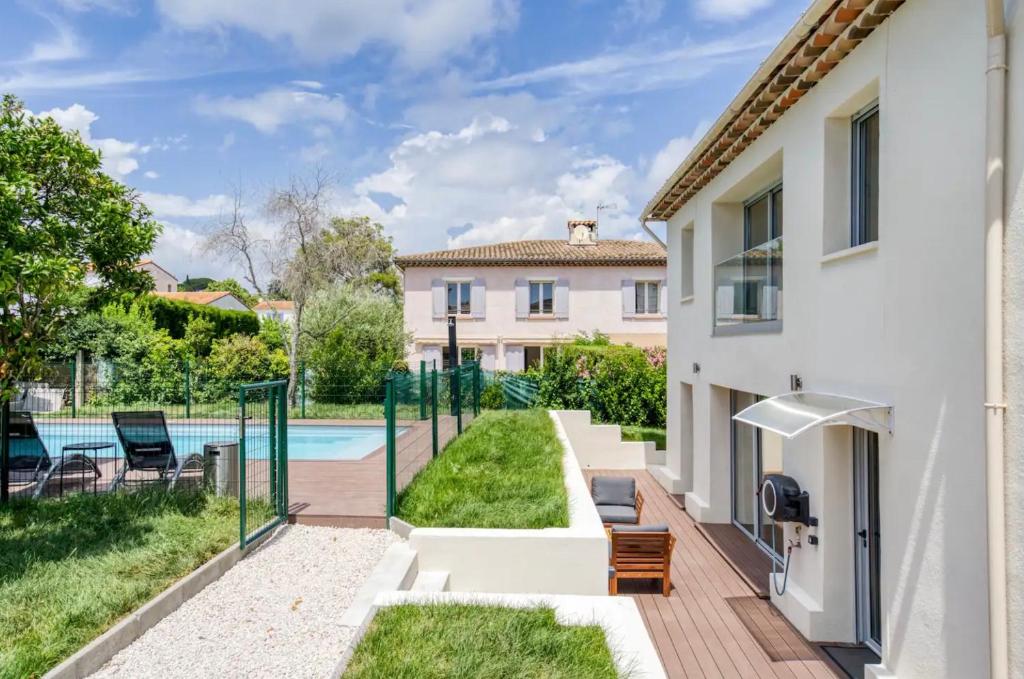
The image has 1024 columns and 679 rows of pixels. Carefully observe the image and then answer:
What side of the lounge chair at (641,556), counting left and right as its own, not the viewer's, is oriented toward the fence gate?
left

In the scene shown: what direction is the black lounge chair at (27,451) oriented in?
to the viewer's right

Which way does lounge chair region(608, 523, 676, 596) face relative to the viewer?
away from the camera

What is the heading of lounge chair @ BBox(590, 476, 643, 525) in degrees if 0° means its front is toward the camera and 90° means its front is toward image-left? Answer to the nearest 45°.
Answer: approximately 0°

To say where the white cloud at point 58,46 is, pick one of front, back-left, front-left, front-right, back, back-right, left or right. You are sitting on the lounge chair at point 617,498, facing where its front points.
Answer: right

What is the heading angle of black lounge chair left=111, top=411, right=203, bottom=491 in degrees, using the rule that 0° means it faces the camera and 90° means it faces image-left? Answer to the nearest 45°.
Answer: approximately 225°
